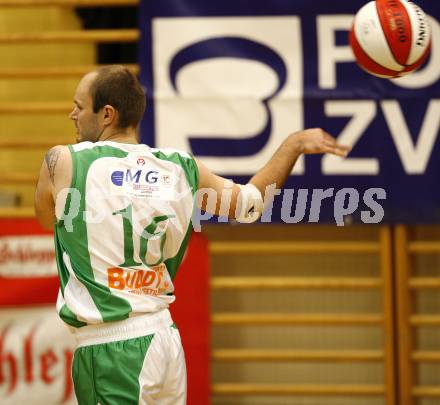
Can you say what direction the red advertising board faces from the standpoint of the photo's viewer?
facing the viewer

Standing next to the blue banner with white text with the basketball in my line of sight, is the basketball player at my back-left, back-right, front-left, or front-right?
front-right

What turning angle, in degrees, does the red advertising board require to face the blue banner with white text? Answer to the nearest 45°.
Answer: approximately 90° to its left

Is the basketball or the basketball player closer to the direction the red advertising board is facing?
the basketball player

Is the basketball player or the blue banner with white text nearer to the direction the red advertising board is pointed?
the basketball player

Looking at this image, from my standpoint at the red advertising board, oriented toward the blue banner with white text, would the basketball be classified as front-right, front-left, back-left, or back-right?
front-right

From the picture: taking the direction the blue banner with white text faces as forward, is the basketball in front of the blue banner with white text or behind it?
in front

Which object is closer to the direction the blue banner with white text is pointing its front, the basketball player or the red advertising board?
the basketball player

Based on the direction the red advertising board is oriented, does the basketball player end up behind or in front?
in front

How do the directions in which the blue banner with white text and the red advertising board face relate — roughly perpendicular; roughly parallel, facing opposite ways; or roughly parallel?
roughly parallel

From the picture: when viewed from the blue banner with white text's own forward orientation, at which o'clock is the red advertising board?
The red advertising board is roughly at 3 o'clock from the blue banner with white text.

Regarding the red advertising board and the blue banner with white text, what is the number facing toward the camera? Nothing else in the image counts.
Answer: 2

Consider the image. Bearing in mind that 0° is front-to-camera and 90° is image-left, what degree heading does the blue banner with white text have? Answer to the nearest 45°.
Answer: approximately 0°
